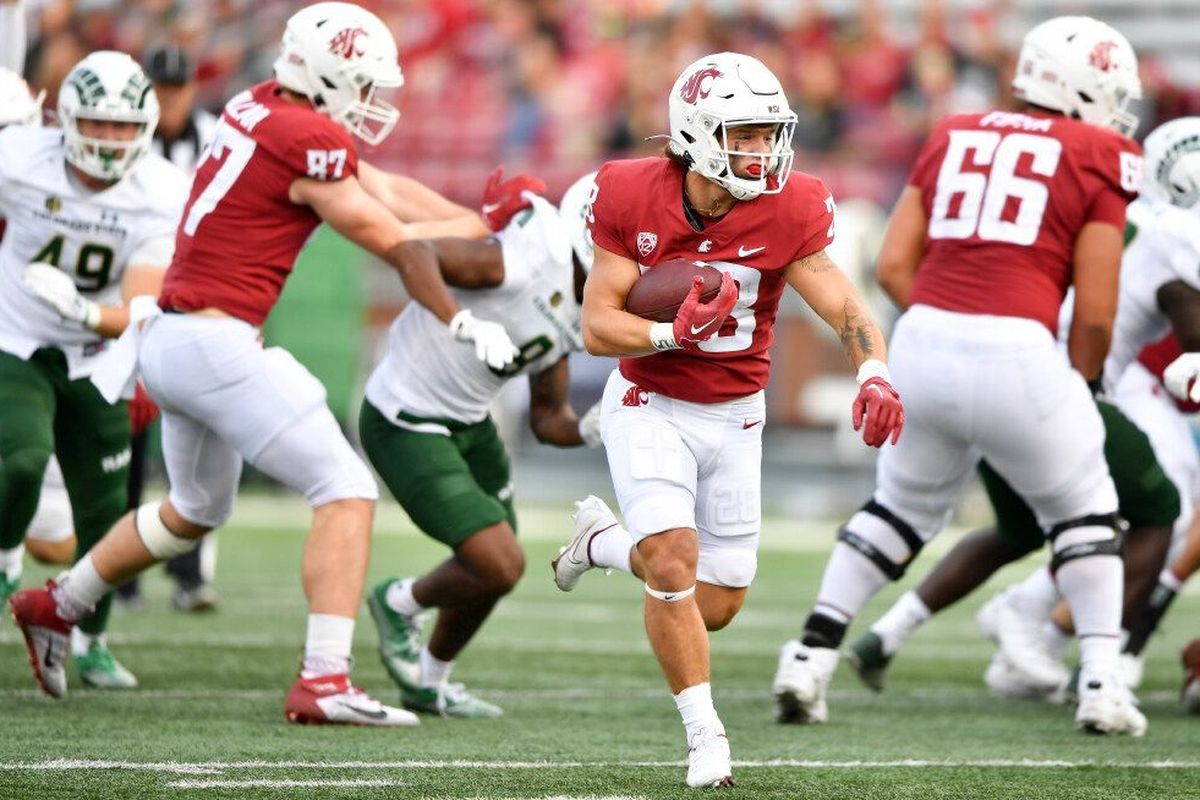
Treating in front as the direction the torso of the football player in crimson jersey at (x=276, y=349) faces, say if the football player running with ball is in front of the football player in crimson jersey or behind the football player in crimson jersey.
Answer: in front

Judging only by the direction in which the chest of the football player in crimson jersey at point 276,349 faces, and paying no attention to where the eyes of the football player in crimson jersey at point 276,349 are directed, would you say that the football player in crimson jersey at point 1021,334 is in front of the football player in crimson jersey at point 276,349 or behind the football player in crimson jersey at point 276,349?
in front

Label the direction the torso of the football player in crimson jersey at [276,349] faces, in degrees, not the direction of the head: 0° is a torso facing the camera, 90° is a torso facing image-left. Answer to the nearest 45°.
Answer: approximately 270°

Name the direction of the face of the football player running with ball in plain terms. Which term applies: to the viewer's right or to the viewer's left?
to the viewer's right

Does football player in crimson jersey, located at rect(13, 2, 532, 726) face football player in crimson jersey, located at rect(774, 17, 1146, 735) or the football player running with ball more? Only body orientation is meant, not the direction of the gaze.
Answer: the football player in crimson jersey

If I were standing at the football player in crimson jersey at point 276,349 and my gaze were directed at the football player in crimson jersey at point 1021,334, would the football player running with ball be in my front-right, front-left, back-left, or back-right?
front-right
